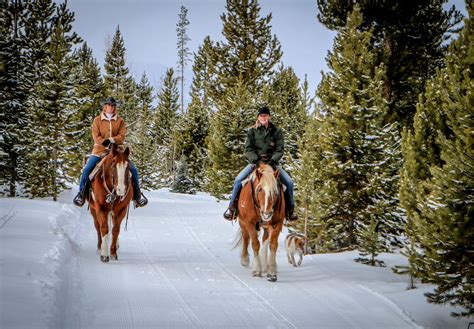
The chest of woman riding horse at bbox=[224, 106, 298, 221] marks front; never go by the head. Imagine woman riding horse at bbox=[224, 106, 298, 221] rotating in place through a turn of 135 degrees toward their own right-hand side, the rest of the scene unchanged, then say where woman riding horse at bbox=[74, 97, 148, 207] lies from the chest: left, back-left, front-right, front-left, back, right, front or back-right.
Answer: front-left

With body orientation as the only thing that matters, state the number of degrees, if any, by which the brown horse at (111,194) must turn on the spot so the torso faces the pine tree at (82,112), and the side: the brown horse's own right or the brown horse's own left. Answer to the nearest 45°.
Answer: approximately 180°

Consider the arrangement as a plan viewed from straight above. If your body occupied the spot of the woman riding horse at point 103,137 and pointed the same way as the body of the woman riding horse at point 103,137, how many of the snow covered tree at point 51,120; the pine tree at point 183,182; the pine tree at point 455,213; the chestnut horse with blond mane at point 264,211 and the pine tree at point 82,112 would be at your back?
3

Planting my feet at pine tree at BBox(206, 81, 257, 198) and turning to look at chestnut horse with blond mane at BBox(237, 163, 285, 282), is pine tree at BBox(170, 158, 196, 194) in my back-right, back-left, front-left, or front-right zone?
back-right

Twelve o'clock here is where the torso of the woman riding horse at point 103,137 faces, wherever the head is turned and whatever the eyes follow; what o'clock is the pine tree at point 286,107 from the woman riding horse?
The pine tree is roughly at 7 o'clock from the woman riding horse.

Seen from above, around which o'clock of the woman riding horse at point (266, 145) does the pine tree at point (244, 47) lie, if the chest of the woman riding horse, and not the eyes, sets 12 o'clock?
The pine tree is roughly at 6 o'clock from the woman riding horse.
